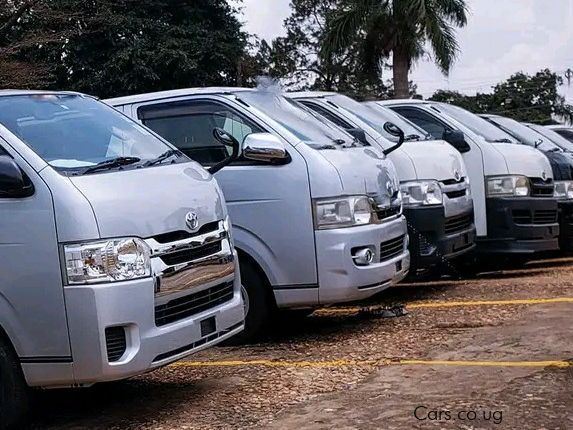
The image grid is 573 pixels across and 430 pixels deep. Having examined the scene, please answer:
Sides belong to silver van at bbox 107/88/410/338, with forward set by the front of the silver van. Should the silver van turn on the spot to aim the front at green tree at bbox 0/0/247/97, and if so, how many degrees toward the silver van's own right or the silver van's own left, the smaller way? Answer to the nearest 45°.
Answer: approximately 135° to the silver van's own left

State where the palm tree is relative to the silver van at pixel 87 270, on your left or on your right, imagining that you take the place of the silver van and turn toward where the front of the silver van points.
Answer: on your left

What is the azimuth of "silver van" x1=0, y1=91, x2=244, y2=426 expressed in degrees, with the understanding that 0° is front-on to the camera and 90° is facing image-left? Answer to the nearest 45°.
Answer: approximately 315°

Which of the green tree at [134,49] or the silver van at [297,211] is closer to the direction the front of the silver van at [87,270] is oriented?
the silver van

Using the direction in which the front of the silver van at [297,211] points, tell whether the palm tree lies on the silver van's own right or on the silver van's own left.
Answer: on the silver van's own left

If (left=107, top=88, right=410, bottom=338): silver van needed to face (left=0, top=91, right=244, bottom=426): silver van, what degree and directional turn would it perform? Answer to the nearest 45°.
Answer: approximately 90° to its right

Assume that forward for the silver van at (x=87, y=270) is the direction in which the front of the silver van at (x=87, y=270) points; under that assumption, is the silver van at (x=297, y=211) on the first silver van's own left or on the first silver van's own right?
on the first silver van's own left

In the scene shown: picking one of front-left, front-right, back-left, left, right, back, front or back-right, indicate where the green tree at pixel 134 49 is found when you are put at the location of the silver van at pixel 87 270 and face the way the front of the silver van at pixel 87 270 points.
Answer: back-left

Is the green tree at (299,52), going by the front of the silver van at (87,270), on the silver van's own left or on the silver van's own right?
on the silver van's own left

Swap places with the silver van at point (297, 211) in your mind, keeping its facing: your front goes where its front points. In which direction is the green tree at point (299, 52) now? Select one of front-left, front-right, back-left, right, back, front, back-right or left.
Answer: back-left

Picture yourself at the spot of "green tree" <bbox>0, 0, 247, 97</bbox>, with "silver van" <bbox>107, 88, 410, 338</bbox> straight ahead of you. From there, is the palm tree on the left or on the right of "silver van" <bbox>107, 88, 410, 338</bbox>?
left
